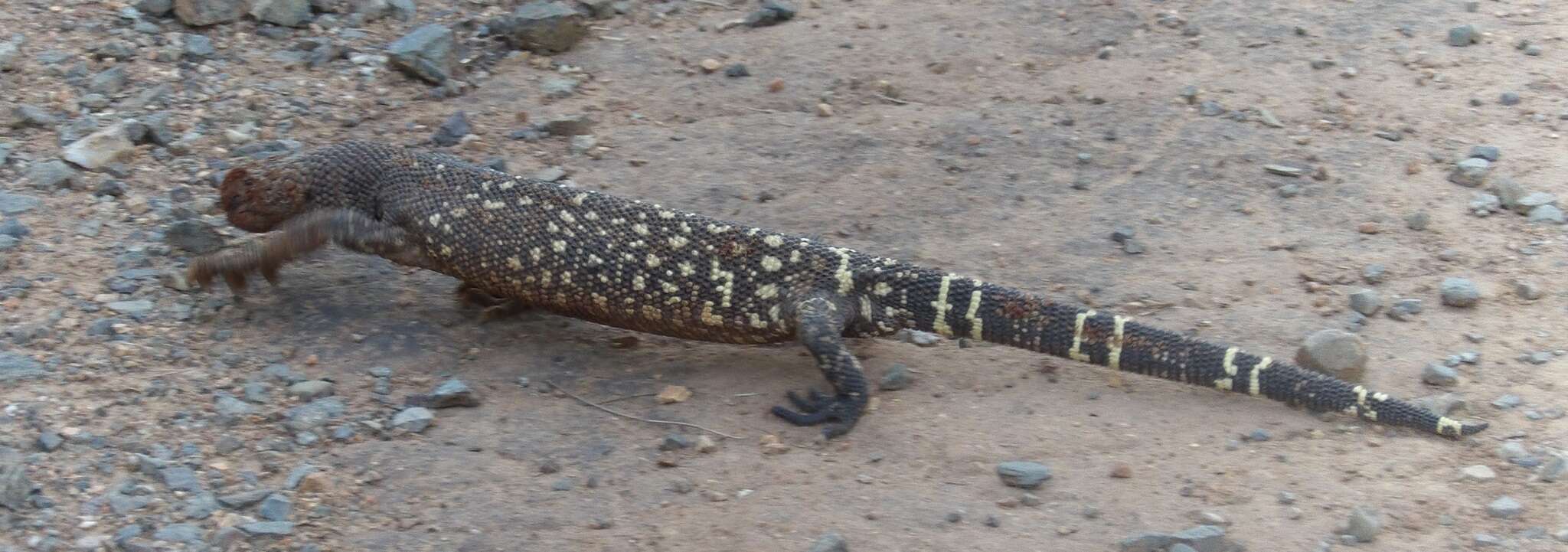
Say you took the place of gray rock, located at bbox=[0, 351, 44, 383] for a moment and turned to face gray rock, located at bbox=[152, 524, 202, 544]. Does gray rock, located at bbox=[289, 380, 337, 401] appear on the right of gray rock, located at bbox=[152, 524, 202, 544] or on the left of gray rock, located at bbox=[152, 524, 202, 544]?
left

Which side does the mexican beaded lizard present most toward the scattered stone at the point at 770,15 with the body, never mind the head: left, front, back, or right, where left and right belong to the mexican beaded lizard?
right

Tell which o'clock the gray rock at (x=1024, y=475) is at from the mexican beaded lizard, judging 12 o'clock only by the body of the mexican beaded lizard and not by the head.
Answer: The gray rock is roughly at 7 o'clock from the mexican beaded lizard.

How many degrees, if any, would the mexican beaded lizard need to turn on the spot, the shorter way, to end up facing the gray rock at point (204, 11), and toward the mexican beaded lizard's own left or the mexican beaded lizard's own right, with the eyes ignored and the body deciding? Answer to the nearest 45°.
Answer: approximately 45° to the mexican beaded lizard's own right

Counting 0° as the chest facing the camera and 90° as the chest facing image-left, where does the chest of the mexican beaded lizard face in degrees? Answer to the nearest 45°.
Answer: approximately 90°

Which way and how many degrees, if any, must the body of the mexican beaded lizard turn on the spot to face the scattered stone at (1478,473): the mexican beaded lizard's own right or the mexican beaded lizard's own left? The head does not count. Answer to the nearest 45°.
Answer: approximately 180°

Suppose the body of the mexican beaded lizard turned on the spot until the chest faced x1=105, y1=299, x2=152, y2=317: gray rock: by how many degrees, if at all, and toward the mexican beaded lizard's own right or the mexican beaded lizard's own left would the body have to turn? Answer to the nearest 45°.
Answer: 0° — it already faces it

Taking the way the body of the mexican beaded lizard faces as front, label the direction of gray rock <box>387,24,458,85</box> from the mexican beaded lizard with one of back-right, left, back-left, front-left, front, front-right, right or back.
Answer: front-right

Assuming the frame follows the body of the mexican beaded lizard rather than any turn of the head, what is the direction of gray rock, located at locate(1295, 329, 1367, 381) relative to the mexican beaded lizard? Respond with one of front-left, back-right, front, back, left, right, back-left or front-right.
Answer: back

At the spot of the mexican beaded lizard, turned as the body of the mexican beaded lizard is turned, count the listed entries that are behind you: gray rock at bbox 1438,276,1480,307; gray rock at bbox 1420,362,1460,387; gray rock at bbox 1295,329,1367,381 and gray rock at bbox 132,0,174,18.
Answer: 3

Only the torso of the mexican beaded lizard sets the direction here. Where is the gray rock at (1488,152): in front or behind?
behind

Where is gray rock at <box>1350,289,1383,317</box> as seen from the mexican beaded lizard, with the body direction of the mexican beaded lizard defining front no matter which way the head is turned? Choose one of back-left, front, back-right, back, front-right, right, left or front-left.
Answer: back

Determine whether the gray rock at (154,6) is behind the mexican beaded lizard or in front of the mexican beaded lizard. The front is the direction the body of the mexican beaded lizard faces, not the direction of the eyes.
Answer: in front
